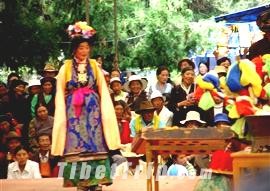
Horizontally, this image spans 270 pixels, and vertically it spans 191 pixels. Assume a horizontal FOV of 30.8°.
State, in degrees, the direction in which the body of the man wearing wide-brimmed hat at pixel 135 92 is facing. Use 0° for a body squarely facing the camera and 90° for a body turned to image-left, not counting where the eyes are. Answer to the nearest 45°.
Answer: approximately 0°

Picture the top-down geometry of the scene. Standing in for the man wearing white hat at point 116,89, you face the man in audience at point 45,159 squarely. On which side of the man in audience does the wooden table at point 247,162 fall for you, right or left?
left

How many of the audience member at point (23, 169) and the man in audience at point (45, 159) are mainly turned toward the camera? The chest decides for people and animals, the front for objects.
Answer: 2
